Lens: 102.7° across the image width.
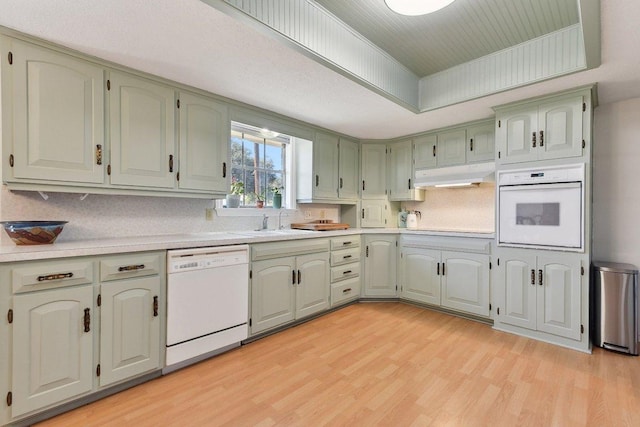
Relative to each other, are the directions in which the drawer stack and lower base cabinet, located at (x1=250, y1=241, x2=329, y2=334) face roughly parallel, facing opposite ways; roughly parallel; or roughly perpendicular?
roughly parallel

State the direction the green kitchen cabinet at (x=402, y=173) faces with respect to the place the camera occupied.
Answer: facing the viewer and to the left of the viewer

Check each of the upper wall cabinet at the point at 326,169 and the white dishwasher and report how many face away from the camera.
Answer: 0

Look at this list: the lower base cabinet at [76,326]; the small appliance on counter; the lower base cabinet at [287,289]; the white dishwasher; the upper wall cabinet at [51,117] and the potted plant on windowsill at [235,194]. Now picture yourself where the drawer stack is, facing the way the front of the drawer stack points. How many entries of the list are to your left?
1

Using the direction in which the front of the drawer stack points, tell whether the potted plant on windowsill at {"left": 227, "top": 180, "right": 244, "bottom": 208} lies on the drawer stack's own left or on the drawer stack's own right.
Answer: on the drawer stack's own right

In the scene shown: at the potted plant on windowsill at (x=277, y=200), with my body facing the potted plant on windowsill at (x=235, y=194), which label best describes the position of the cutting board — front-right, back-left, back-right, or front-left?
back-left

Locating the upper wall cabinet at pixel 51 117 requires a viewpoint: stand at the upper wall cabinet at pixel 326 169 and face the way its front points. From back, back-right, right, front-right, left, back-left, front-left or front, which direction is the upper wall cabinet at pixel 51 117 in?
right

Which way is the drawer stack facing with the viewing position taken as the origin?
facing the viewer and to the right of the viewer

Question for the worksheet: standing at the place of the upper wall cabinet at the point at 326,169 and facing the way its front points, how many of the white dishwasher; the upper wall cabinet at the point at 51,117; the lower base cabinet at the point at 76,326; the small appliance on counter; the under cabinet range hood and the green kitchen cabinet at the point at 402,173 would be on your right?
3

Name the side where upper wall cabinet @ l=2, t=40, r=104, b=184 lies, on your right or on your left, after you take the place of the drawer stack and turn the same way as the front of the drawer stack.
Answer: on your right

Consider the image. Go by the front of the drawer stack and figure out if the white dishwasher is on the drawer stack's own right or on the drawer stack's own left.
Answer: on the drawer stack's own right

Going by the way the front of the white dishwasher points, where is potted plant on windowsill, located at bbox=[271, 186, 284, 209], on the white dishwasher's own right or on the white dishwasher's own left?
on the white dishwasher's own left
